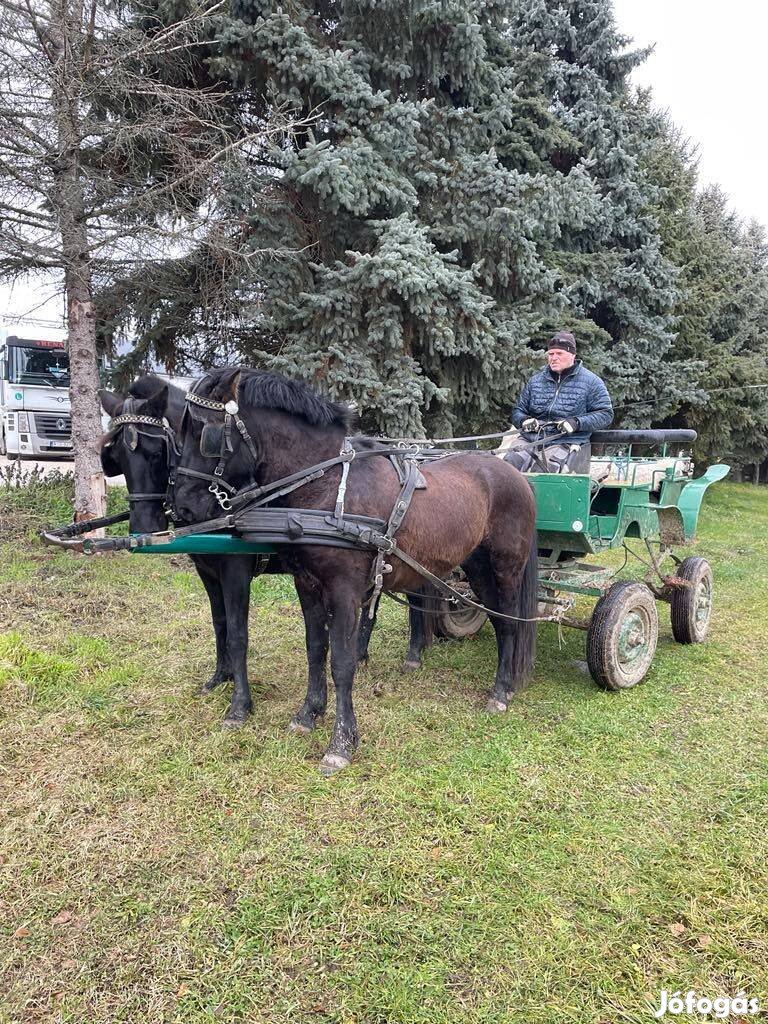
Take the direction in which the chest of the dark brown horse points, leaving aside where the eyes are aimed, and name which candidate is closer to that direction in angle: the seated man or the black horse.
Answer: the black horse

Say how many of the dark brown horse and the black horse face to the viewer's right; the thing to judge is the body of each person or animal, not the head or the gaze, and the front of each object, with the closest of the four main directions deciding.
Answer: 0

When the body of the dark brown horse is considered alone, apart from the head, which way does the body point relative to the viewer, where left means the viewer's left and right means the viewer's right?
facing the viewer and to the left of the viewer

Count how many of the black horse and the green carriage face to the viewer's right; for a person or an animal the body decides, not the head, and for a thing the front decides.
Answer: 0

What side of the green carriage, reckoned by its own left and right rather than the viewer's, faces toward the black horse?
front

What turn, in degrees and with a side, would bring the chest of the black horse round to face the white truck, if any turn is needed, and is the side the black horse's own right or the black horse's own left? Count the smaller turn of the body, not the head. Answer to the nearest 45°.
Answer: approximately 135° to the black horse's own right
